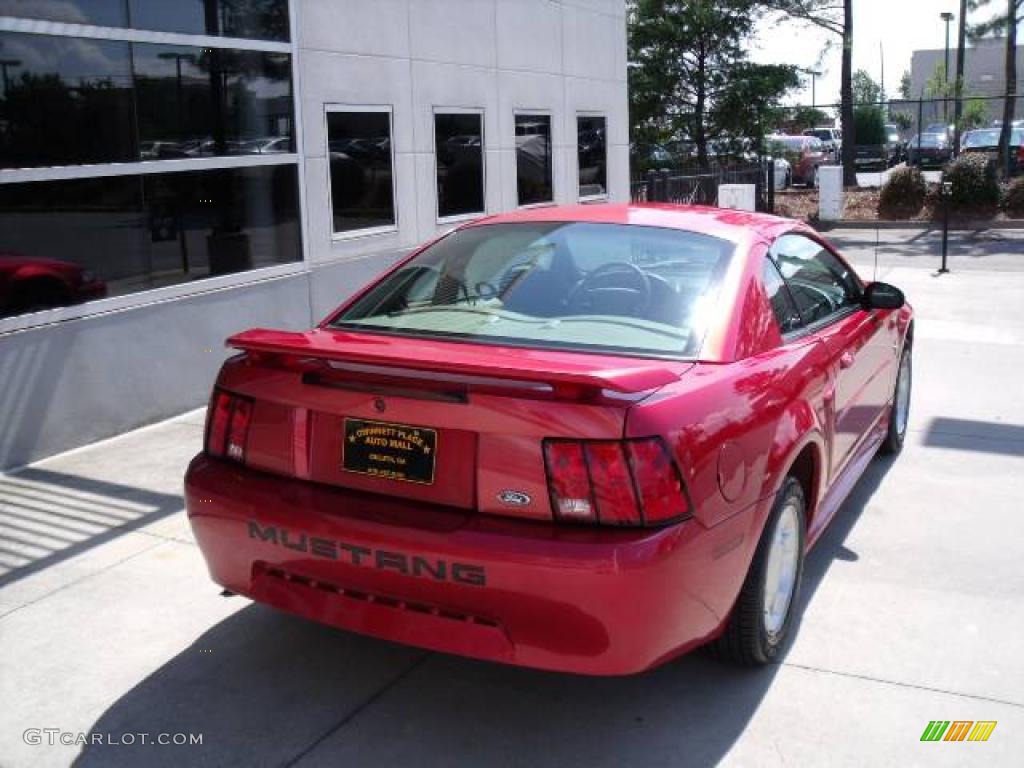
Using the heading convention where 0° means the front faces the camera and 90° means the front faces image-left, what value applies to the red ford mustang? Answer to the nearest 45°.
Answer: approximately 225°

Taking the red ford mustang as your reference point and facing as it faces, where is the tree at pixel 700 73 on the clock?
The tree is roughly at 11 o'clock from the red ford mustang.

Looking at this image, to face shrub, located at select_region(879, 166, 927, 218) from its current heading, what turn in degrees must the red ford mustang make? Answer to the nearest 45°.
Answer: approximately 45° to its left

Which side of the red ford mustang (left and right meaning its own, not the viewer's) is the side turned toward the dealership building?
left
